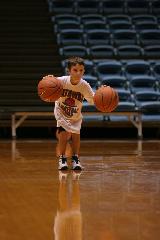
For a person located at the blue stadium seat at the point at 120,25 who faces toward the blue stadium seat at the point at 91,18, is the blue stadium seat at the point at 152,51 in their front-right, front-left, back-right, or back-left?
back-left

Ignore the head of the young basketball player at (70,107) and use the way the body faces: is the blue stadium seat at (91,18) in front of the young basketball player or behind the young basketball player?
behind

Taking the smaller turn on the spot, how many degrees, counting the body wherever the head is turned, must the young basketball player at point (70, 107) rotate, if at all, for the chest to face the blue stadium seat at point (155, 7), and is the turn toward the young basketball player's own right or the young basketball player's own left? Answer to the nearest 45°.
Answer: approximately 180°

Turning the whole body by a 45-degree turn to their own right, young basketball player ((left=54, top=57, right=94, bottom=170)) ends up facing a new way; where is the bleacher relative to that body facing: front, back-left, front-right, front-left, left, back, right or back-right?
back-right

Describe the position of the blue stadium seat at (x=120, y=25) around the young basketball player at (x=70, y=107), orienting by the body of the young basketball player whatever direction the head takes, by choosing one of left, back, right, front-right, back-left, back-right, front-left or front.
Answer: back

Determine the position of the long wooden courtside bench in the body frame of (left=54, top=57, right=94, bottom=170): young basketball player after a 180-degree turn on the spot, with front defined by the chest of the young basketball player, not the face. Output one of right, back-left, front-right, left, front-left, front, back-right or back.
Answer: front

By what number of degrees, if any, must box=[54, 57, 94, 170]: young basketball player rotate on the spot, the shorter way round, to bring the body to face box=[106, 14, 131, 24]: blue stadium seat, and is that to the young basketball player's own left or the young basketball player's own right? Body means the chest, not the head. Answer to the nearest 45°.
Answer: approximately 180°

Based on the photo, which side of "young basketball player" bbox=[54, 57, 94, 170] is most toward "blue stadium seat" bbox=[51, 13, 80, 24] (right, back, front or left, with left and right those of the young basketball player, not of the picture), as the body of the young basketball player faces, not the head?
back

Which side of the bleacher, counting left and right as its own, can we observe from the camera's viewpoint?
front

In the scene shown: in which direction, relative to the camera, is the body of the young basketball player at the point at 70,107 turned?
toward the camera
